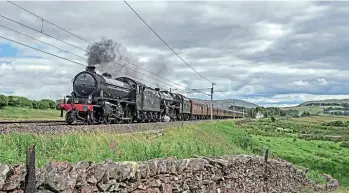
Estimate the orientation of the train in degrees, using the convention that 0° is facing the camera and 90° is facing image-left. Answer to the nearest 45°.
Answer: approximately 45°

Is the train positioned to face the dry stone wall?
no

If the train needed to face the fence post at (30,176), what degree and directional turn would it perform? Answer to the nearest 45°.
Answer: approximately 45° to its left
